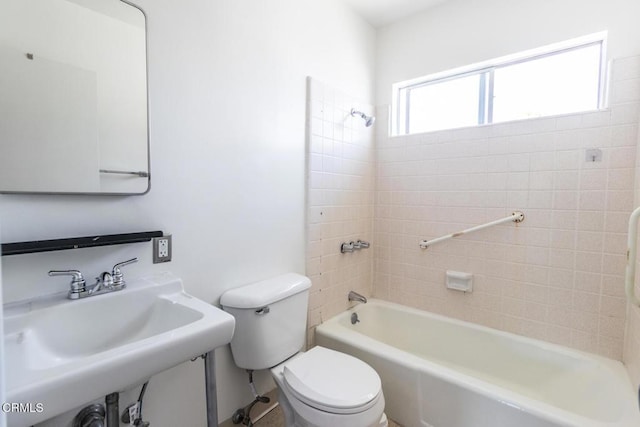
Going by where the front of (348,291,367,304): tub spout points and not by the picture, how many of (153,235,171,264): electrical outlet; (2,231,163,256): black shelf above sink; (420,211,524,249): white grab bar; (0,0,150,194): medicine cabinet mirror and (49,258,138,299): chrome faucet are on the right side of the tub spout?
4

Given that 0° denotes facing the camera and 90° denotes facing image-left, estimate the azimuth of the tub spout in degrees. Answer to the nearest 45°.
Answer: approximately 315°

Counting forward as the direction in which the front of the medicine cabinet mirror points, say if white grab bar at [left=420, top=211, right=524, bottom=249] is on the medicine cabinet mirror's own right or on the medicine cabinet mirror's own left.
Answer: on the medicine cabinet mirror's own left

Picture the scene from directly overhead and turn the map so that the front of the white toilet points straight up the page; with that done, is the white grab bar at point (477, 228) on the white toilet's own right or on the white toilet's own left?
on the white toilet's own left
